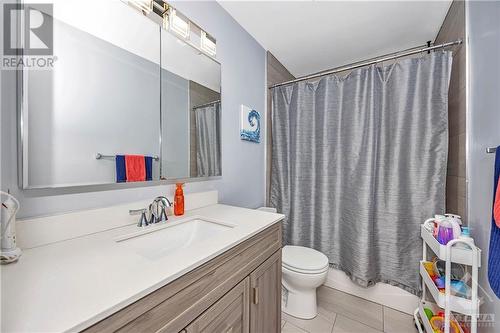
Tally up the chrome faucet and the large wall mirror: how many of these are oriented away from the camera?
0

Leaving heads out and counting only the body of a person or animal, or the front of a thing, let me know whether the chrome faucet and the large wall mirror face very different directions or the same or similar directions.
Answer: same or similar directions

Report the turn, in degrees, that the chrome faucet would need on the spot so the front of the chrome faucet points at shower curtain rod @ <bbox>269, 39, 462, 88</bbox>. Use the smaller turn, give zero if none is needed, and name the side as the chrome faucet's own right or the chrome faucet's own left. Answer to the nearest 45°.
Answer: approximately 45° to the chrome faucet's own left

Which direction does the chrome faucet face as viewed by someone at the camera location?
facing the viewer and to the right of the viewer

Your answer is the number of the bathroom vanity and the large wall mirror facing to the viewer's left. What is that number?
0

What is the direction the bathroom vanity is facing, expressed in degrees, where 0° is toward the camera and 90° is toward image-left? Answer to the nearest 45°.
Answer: approximately 315°

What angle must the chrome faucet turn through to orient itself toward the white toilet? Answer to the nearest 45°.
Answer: approximately 45° to its left

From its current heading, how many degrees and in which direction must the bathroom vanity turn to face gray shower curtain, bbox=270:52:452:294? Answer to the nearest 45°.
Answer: approximately 45° to its left
